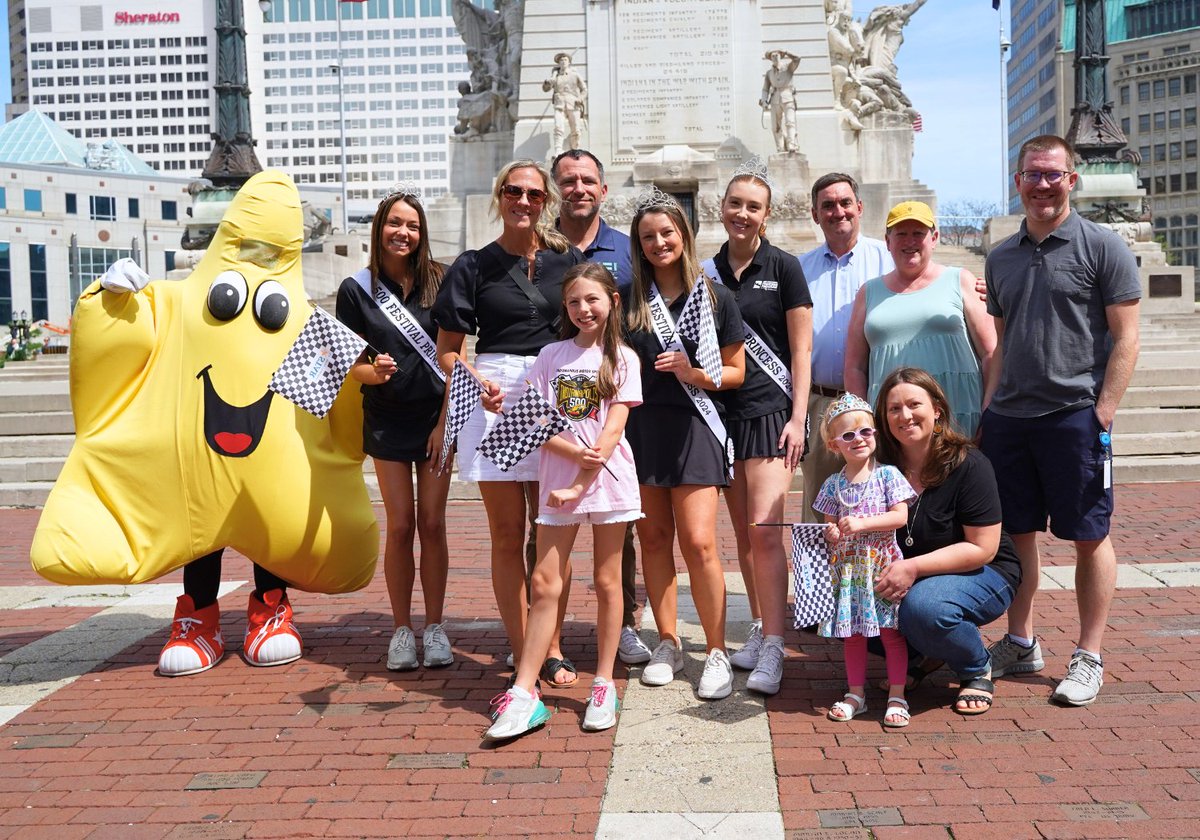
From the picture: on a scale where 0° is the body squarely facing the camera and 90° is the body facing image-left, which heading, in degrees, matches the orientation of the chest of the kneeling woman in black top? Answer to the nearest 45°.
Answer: approximately 45°

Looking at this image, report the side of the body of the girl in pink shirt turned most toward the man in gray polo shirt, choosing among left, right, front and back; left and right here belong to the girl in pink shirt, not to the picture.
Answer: left

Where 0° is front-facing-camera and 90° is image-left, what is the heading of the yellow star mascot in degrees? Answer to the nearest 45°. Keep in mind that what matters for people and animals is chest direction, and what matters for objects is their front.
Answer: approximately 0°

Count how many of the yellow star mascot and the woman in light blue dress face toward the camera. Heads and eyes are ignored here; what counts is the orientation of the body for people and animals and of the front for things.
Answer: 2

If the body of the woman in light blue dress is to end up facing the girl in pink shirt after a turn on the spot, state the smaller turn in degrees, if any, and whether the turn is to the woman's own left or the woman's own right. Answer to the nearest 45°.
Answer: approximately 45° to the woman's own right

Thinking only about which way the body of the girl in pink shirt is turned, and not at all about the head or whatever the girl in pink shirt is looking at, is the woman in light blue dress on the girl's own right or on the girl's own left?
on the girl's own left

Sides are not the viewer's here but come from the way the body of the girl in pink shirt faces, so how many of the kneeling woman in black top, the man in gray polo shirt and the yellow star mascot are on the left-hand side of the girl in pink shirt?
2

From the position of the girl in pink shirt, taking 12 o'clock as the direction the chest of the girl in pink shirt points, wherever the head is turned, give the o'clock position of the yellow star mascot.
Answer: The yellow star mascot is roughly at 4 o'clock from the girl in pink shirt.

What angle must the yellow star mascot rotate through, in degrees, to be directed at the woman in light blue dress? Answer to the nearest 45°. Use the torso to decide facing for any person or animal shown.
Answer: approximately 90° to its left
